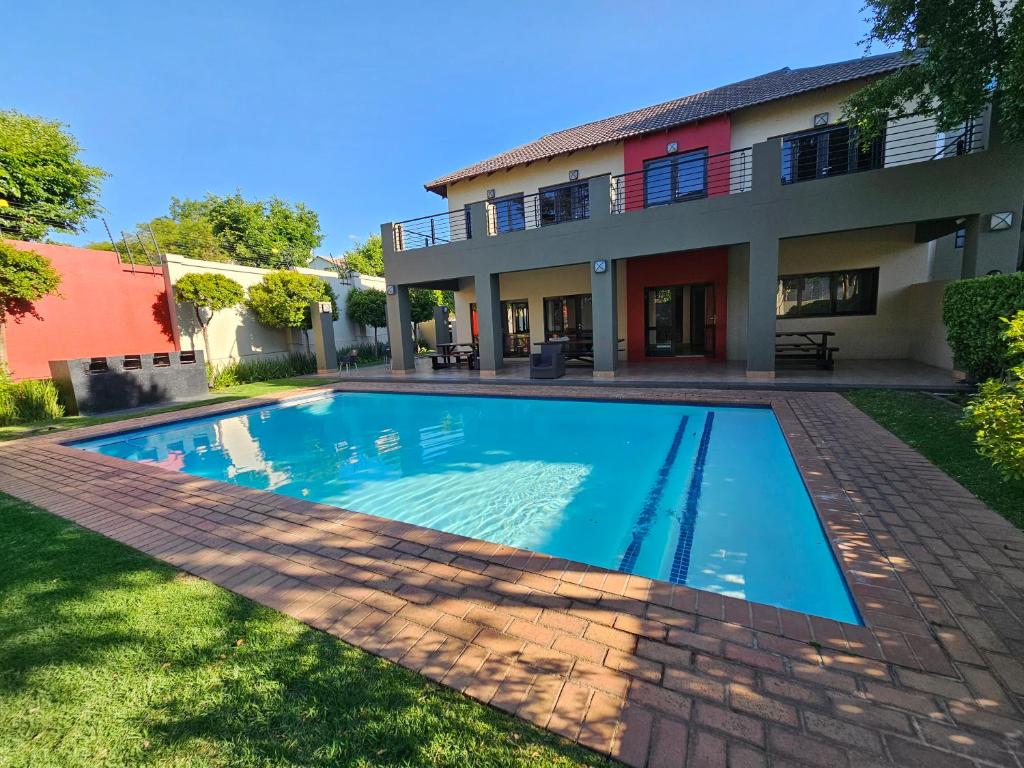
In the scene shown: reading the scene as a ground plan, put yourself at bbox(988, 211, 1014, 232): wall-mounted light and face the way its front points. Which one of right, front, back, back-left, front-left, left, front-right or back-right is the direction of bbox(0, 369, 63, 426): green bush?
front-right

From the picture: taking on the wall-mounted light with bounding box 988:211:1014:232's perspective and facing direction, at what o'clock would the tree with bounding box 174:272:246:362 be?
The tree is roughly at 2 o'clock from the wall-mounted light.

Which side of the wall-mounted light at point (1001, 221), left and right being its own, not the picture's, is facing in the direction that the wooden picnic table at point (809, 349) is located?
right

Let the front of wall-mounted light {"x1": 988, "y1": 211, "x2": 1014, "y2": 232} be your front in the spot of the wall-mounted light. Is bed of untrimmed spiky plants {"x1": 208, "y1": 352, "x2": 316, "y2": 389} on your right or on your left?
on your right

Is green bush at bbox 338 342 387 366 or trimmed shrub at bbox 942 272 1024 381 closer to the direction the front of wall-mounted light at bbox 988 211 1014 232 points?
the trimmed shrub

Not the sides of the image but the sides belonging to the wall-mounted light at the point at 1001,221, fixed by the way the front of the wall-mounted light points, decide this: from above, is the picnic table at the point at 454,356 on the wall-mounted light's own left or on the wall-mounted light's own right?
on the wall-mounted light's own right

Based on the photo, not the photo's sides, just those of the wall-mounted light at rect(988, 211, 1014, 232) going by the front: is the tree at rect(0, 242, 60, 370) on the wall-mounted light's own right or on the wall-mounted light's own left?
on the wall-mounted light's own right

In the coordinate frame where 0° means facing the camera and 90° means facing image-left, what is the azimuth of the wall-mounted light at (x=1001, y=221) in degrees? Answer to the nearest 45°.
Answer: approximately 0°

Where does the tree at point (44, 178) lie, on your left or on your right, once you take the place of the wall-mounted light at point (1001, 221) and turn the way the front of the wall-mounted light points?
on your right

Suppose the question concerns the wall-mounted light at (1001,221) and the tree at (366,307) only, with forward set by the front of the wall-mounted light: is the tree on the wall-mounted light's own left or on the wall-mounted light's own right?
on the wall-mounted light's own right

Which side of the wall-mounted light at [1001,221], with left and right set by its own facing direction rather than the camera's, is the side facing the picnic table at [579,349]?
right
